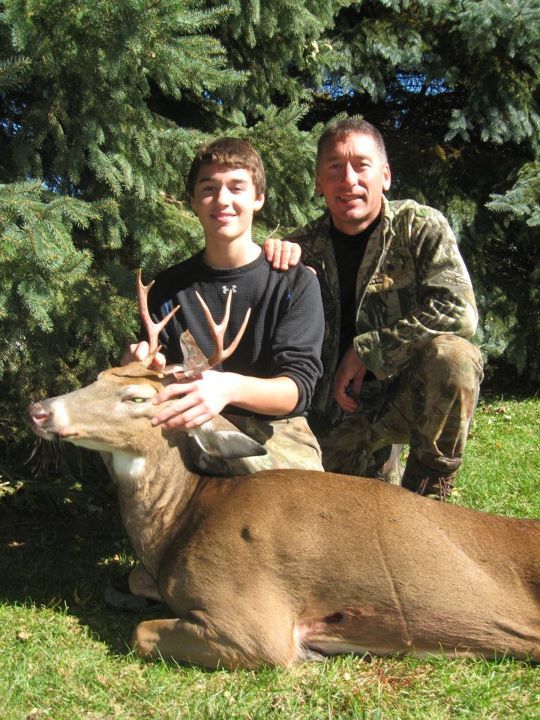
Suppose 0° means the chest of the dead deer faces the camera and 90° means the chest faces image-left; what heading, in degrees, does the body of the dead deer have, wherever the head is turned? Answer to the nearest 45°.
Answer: approximately 90°

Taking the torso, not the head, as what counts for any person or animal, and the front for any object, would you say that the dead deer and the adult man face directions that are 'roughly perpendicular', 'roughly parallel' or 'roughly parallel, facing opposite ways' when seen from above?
roughly perpendicular

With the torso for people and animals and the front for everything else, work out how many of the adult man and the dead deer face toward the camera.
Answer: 1

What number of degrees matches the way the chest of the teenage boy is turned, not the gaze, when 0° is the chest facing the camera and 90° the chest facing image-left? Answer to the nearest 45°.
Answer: approximately 0°

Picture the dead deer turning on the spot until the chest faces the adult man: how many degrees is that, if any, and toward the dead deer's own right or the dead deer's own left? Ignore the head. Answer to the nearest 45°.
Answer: approximately 90° to the dead deer's own right

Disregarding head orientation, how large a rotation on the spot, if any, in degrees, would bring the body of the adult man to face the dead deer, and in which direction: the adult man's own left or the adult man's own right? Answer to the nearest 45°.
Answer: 0° — they already face it
